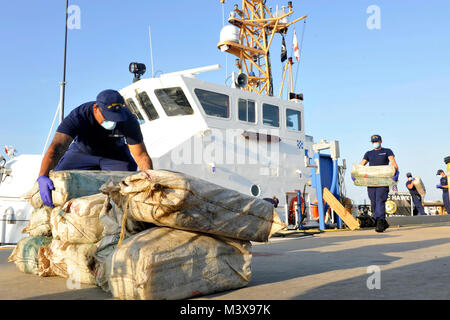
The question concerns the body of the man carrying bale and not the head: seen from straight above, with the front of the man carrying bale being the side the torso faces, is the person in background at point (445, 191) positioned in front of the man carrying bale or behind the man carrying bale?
behind

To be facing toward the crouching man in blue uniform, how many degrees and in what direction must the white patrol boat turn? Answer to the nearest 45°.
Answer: approximately 45° to its left

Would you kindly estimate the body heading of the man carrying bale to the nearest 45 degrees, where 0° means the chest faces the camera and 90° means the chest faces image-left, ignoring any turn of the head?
approximately 0°

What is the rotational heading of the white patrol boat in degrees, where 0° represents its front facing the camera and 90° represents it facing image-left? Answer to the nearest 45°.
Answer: approximately 45°
